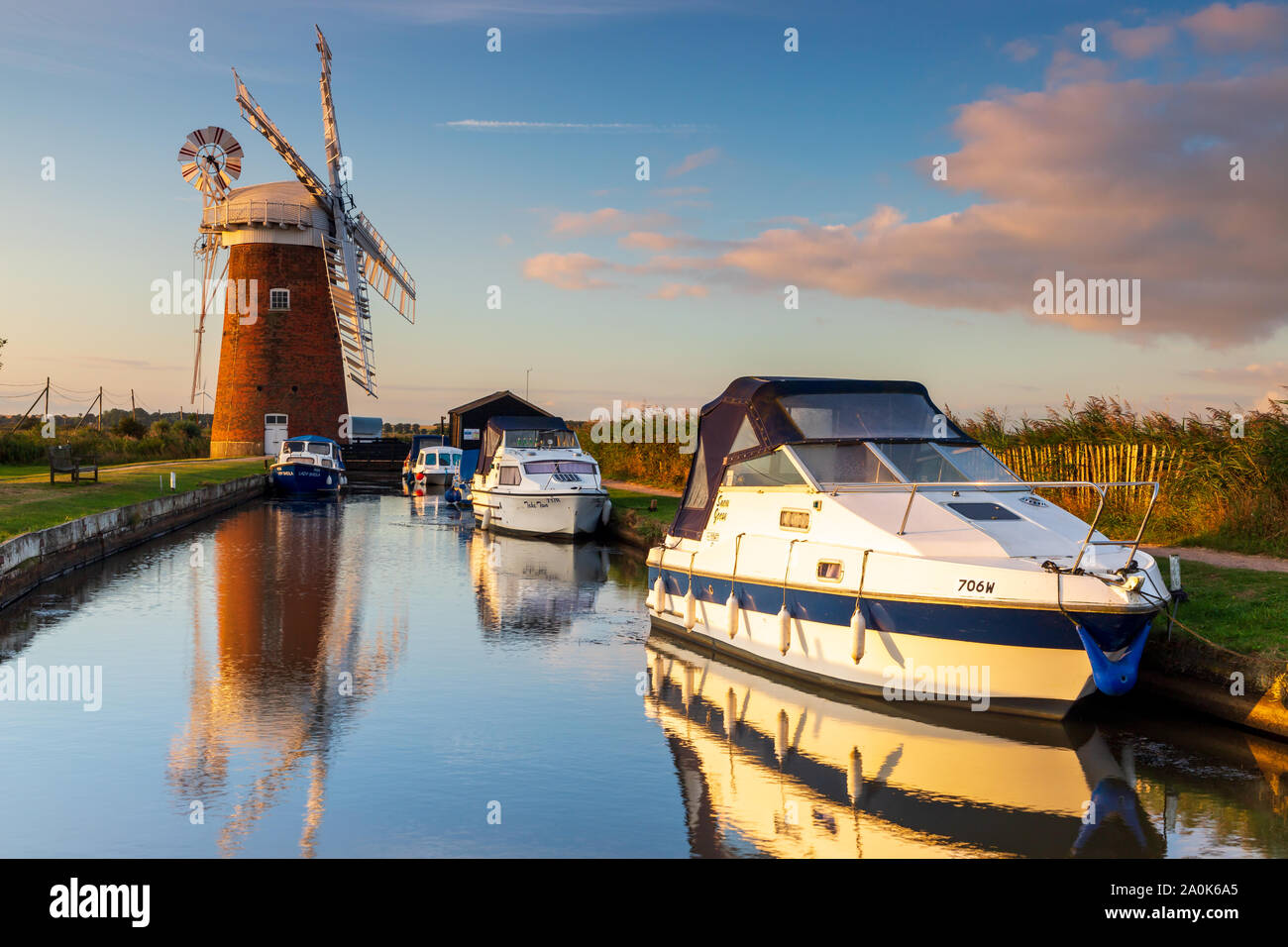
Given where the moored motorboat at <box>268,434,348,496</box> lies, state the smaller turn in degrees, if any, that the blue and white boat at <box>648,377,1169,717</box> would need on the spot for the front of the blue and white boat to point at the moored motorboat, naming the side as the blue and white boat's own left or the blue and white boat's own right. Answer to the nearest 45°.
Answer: approximately 180°

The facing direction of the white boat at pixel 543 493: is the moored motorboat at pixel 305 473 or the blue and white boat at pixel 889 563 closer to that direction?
the blue and white boat

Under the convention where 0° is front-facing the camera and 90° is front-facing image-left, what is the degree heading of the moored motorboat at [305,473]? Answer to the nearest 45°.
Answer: approximately 0°

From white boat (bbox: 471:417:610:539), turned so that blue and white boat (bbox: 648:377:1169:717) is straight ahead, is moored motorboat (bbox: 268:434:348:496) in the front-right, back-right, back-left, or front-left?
back-right

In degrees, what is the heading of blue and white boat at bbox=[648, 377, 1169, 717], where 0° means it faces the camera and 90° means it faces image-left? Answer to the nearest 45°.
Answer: approximately 315°

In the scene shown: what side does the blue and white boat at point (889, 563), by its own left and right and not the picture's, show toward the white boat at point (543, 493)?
back

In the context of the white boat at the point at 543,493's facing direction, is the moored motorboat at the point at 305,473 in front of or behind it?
behind
